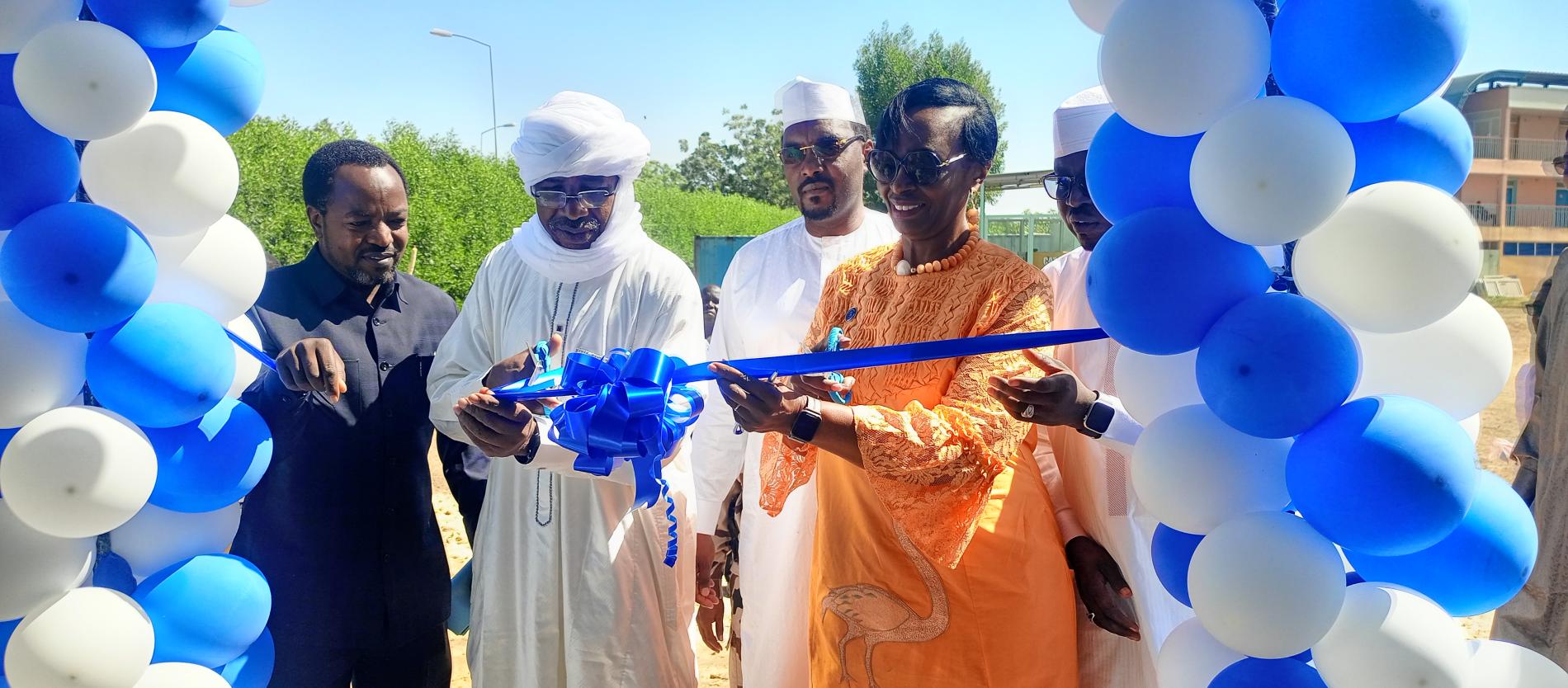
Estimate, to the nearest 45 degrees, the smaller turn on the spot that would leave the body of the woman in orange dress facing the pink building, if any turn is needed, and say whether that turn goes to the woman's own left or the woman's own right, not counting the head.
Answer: approximately 180°

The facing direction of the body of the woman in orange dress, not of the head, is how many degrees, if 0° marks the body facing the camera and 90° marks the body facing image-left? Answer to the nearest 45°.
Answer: approximately 45°

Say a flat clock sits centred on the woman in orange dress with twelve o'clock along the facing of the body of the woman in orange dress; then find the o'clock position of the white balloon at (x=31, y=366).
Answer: The white balloon is roughly at 1 o'clock from the woman in orange dress.

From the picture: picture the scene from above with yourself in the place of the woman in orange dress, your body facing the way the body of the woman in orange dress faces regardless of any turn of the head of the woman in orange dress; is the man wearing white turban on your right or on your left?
on your right

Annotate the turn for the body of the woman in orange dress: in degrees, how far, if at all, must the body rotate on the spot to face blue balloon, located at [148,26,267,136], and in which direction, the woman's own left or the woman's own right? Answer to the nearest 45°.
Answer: approximately 45° to the woman's own right

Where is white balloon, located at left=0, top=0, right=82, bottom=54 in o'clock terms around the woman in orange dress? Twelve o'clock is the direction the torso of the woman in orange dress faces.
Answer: The white balloon is roughly at 1 o'clock from the woman in orange dress.

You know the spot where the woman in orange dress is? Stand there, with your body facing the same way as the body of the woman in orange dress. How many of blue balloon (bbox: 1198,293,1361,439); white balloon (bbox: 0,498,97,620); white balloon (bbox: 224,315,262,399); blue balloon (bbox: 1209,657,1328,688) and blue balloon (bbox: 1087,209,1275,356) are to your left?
3

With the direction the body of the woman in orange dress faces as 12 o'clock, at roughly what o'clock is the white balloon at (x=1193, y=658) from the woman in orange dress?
The white balloon is roughly at 9 o'clock from the woman in orange dress.

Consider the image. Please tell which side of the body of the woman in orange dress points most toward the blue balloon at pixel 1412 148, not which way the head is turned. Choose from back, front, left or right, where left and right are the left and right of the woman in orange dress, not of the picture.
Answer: left

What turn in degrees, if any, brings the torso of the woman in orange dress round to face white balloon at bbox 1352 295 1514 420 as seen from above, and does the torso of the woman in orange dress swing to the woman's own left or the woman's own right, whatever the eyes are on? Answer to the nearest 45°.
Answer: approximately 90° to the woman's own left

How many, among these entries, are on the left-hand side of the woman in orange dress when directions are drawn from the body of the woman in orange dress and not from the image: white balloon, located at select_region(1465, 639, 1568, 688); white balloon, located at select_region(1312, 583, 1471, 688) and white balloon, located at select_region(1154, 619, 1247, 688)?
3

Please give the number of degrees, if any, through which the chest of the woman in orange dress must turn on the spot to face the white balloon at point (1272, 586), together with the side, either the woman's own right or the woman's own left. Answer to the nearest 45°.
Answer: approximately 90° to the woman's own left
